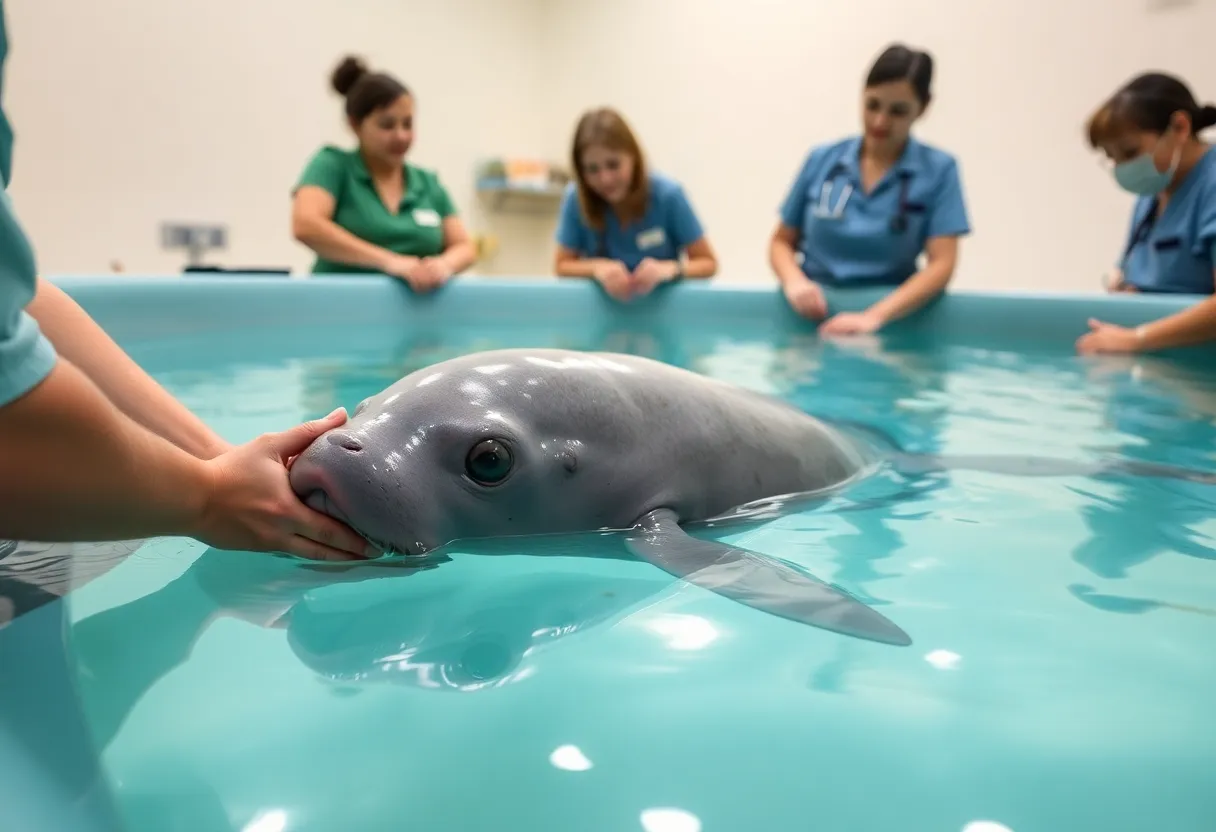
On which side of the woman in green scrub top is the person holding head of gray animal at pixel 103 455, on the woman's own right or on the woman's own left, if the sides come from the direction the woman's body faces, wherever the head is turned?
on the woman's own right

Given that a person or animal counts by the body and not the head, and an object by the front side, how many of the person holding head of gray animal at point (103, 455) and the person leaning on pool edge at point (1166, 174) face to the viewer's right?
1

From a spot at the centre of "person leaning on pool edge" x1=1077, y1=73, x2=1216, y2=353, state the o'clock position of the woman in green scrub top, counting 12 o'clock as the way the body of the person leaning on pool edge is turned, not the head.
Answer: The woman in green scrub top is roughly at 1 o'clock from the person leaning on pool edge.

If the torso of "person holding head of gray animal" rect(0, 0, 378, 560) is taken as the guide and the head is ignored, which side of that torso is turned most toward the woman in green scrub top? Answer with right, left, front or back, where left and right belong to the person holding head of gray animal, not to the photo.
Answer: left

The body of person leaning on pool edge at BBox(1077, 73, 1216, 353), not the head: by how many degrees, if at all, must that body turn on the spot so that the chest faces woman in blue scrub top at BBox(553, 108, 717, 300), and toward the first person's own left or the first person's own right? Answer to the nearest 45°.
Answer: approximately 45° to the first person's own right

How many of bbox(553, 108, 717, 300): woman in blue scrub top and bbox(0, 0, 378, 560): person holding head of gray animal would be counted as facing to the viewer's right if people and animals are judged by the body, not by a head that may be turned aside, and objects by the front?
1

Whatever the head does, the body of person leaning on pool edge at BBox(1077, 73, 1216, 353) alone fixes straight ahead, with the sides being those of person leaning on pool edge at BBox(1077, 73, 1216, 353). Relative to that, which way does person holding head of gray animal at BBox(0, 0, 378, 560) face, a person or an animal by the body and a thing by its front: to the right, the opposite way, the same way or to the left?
the opposite way

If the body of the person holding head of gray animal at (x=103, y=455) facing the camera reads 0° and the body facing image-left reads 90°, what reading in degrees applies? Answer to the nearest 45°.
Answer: approximately 270°

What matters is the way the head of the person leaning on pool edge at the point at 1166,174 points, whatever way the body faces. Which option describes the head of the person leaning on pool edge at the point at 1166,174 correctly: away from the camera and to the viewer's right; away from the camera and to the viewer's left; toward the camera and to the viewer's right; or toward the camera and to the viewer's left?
toward the camera and to the viewer's left

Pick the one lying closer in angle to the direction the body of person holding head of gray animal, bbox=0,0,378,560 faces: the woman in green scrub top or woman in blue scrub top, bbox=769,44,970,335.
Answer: the woman in blue scrub top

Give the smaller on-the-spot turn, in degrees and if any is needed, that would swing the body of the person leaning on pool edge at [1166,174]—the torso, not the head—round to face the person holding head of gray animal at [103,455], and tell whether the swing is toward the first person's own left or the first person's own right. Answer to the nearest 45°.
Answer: approximately 45° to the first person's own left

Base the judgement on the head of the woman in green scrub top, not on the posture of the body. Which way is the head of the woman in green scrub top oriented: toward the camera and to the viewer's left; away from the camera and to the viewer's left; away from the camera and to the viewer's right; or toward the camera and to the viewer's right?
toward the camera and to the viewer's right
